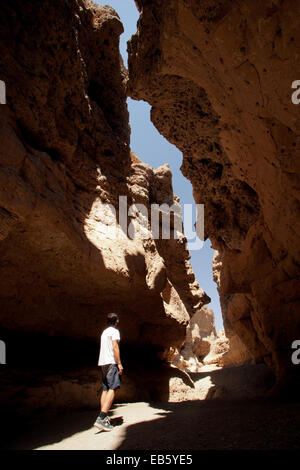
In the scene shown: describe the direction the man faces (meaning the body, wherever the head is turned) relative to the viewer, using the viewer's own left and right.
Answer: facing away from the viewer and to the right of the viewer
